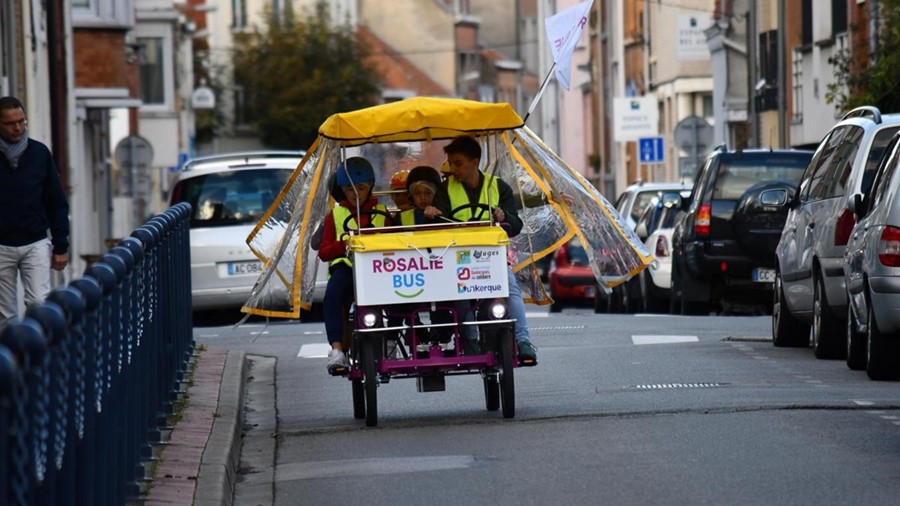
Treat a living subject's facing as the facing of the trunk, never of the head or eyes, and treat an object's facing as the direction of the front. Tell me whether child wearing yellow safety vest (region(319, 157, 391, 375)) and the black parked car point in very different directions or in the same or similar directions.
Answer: very different directions

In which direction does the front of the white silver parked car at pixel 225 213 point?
away from the camera

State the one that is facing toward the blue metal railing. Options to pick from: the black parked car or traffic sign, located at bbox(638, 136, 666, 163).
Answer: the traffic sign

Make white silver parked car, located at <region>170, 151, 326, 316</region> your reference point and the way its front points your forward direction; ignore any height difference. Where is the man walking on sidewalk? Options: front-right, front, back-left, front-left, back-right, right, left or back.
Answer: back

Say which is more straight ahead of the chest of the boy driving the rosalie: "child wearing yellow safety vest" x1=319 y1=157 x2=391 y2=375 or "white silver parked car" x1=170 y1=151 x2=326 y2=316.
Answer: the child wearing yellow safety vest

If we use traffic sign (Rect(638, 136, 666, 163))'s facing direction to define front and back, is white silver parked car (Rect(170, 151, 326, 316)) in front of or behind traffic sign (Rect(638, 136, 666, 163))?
in front

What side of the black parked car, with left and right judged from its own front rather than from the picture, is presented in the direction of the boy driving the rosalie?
back

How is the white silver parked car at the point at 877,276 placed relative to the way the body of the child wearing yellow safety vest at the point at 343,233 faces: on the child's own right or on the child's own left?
on the child's own left

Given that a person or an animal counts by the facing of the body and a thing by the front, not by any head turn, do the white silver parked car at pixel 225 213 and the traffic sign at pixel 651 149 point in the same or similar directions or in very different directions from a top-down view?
very different directions

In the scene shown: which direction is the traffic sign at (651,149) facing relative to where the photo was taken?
toward the camera

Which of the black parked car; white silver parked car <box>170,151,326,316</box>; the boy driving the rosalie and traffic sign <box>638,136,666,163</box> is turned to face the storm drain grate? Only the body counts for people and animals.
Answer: the traffic sign

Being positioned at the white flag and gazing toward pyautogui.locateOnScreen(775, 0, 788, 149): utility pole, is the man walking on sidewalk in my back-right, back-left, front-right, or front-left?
back-left

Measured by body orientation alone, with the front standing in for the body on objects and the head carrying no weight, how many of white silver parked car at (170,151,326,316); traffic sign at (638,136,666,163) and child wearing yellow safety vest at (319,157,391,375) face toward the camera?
2

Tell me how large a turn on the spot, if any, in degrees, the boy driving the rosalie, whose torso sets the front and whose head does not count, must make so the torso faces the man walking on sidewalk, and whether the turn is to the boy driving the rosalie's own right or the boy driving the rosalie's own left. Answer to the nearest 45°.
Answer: approximately 90° to the boy driving the rosalie's own right
